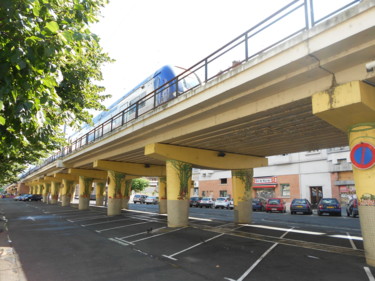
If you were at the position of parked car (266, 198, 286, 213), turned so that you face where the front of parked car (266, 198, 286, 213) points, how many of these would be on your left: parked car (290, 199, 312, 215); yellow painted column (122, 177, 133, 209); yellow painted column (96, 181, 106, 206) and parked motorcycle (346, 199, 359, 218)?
2

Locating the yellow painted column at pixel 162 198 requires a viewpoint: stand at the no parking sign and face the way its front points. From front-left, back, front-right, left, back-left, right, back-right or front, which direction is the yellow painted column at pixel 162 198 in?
back-right
